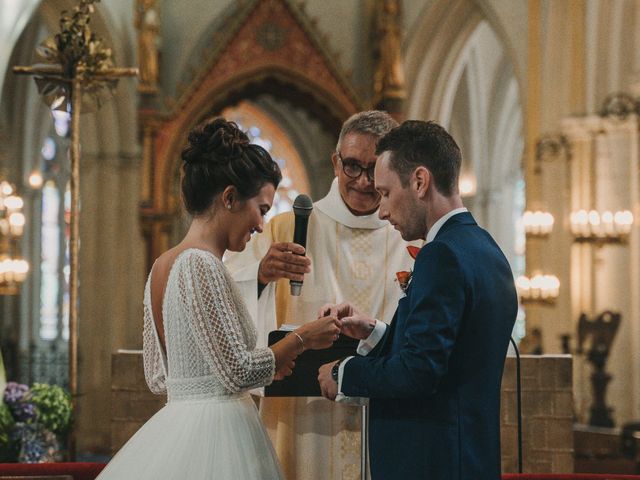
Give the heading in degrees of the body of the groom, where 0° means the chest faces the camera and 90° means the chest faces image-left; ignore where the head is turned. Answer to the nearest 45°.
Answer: approximately 90°

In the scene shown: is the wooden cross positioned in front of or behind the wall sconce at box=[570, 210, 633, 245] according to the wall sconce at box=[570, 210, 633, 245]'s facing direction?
in front

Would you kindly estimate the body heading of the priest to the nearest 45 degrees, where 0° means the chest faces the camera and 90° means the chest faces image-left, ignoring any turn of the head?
approximately 0°

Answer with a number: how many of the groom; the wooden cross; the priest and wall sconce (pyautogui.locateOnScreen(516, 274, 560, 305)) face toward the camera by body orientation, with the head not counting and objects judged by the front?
3

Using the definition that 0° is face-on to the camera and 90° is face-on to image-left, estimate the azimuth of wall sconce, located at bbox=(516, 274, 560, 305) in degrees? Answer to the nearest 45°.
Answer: approximately 0°

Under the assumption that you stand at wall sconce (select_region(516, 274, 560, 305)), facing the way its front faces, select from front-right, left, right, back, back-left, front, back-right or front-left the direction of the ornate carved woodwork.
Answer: right

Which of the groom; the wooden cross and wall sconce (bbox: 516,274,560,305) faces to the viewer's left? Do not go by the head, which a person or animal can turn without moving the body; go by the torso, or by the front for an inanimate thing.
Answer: the groom

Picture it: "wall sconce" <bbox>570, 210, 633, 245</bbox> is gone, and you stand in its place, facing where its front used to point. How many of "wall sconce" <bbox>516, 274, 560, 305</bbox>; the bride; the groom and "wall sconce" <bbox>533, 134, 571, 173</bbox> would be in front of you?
2

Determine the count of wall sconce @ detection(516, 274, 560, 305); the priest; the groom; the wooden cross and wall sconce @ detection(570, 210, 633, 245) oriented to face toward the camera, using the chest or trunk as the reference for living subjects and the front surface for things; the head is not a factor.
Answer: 4

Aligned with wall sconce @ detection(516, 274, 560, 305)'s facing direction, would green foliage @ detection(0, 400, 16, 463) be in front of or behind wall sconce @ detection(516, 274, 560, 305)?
in front
